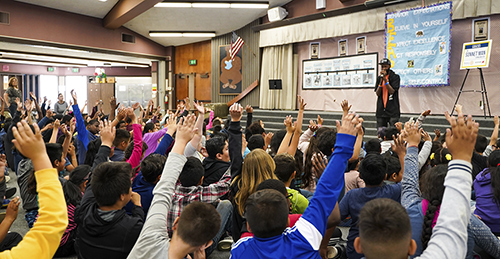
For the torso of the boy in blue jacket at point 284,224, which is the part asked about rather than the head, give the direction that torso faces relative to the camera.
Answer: away from the camera

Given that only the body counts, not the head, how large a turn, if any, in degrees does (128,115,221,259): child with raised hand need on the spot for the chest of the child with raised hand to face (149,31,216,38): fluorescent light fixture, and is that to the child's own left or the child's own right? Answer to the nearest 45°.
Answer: approximately 45° to the child's own left

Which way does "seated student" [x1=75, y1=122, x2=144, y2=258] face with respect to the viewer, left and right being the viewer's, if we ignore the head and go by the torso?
facing away from the viewer and to the right of the viewer

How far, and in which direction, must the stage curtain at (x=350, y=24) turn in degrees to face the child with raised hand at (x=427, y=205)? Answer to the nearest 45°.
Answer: approximately 45° to its left

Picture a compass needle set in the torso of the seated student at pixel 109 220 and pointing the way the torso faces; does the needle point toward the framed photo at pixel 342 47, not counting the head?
yes

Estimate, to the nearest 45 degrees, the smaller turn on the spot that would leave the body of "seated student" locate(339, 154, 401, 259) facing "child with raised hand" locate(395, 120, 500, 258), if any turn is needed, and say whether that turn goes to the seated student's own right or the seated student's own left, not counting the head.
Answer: approximately 135° to the seated student's own right

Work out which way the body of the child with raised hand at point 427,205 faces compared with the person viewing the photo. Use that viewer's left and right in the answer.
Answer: facing away from the viewer

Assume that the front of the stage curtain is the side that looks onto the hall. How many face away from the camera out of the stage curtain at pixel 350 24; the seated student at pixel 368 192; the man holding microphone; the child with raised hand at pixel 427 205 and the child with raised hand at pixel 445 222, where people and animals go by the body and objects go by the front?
3

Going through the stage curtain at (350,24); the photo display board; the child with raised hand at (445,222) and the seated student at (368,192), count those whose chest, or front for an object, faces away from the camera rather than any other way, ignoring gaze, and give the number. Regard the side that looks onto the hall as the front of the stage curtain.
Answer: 2

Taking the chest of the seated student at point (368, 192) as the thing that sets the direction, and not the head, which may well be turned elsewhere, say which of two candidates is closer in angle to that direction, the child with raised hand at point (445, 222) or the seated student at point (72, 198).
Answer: the seated student

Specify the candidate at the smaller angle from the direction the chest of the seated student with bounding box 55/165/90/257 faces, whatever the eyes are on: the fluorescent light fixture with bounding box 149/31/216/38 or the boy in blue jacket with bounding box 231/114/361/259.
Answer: the fluorescent light fixture
